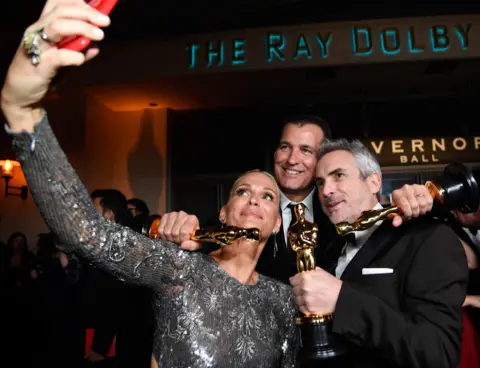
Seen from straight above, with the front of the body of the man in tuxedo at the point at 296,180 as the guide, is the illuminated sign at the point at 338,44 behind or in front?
behind

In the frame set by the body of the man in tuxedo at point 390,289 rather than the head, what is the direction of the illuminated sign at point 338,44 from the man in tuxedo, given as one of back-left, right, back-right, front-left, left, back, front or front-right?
back-right

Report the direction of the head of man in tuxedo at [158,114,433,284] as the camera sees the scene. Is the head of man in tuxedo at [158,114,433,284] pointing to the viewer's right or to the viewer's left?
to the viewer's left

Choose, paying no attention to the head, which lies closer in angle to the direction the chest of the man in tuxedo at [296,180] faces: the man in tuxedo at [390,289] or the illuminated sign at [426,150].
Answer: the man in tuxedo

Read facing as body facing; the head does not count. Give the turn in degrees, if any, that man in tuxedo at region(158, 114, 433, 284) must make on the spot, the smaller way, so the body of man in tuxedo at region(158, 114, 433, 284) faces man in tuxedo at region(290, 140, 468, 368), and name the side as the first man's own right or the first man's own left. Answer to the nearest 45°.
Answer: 0° — they already face them

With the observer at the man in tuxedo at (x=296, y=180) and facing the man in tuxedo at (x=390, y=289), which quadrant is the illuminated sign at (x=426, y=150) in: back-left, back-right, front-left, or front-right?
back-left

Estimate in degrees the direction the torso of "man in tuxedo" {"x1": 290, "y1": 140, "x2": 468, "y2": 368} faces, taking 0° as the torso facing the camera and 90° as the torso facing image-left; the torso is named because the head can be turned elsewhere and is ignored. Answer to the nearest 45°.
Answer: approximately 45°

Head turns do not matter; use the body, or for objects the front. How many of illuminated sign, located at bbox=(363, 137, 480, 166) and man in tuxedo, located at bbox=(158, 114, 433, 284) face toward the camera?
2
